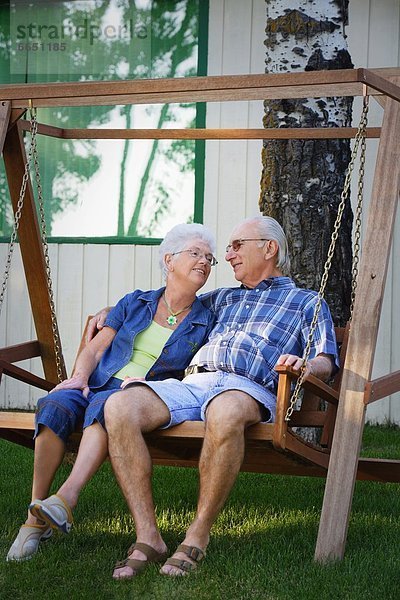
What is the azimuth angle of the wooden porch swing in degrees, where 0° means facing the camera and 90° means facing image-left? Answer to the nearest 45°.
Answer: approximately 45°

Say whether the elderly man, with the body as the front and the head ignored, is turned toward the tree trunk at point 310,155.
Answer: no

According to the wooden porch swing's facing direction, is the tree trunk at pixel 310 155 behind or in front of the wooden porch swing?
behind

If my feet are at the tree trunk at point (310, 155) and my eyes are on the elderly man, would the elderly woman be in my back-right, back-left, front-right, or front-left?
front-right

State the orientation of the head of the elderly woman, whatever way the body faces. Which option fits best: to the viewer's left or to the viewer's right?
to the viewer's right

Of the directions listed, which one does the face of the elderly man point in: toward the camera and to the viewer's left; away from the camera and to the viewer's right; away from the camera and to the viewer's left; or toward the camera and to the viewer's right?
toward the camera and to the viewer's left

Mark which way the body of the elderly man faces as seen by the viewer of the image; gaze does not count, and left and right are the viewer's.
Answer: facing the viewer and to the left of the viewer

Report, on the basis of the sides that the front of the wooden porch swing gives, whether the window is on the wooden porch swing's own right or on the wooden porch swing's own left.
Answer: on the wooden porch swing's own right

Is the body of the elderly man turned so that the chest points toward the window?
no
